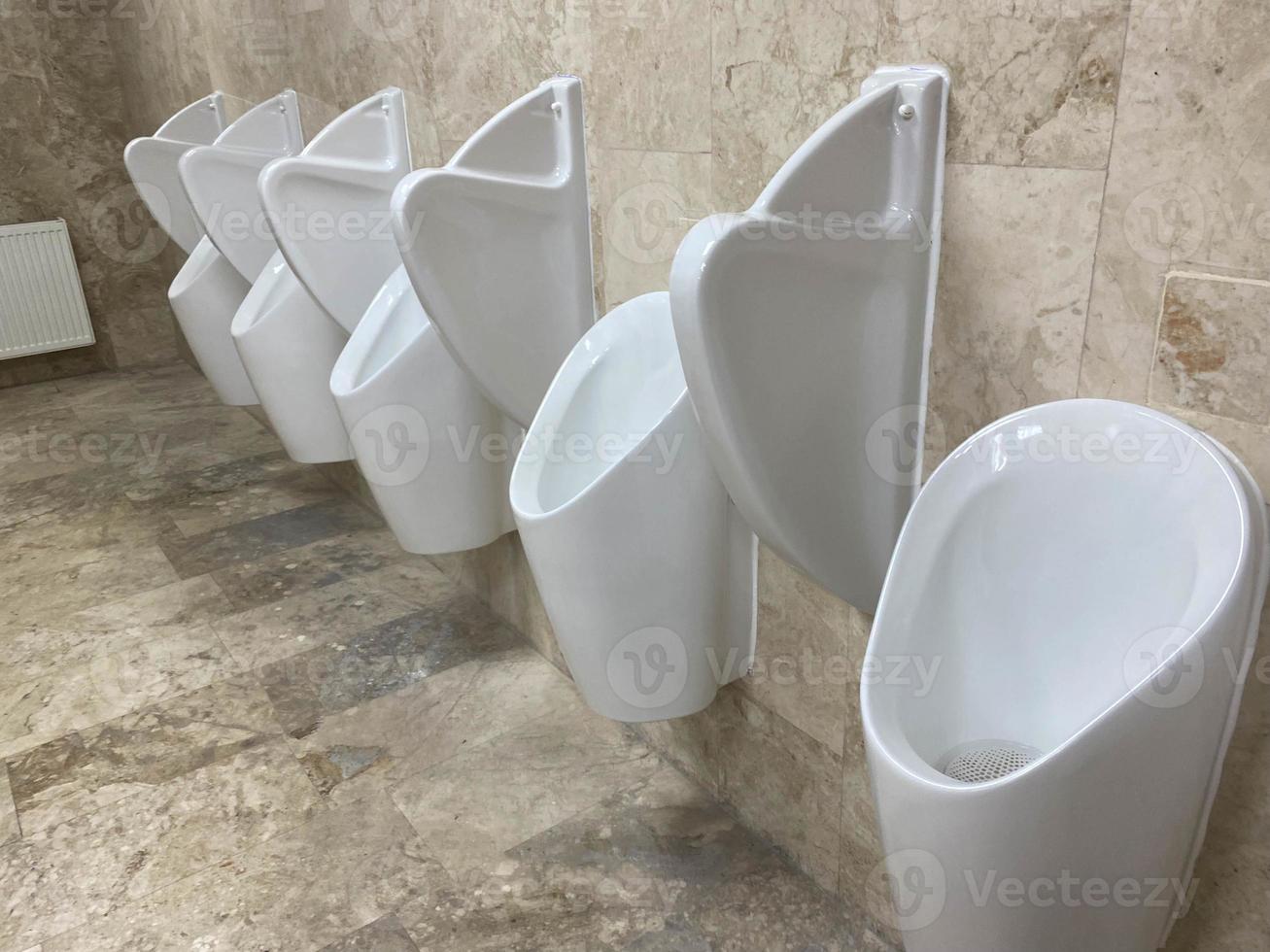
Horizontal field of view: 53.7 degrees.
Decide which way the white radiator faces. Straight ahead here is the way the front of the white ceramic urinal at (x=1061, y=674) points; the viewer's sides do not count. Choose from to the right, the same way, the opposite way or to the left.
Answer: to the left

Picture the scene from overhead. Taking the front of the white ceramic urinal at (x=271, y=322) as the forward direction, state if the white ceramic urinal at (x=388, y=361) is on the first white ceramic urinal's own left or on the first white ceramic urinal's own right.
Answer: on the first white ceramic urinal's own left

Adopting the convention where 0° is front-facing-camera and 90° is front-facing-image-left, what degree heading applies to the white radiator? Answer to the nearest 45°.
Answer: approximately 0°

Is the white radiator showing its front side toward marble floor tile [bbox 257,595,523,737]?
yes

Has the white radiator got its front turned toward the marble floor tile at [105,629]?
yes

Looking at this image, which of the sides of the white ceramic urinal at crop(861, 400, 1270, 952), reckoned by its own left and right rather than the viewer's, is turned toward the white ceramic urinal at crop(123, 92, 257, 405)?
right

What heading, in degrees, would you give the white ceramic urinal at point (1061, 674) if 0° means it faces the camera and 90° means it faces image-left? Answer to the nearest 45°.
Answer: approximately 45°
